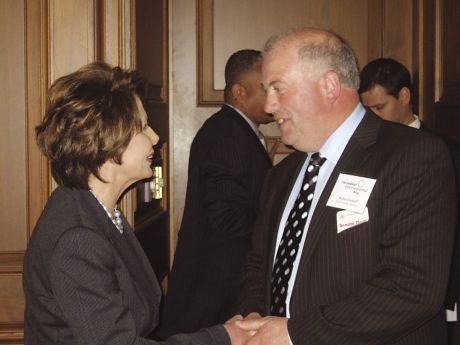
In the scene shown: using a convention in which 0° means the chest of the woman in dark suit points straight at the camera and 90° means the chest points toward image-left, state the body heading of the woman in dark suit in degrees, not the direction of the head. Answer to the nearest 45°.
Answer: approximately 270°

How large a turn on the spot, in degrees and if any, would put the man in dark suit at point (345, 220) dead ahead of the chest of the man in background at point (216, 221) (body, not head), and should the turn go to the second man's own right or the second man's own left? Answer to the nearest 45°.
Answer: approximately 90° to the second man's own right

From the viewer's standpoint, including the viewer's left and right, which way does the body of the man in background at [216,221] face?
facing to the right of the viewer

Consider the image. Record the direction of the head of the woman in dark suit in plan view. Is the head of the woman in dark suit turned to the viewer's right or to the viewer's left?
to the viewer's right

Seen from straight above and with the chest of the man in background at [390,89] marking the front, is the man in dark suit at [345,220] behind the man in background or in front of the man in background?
in front

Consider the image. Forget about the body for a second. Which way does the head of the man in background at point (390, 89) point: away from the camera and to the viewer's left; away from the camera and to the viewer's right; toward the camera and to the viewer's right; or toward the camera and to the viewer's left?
toward the camera and to the viewer's left
